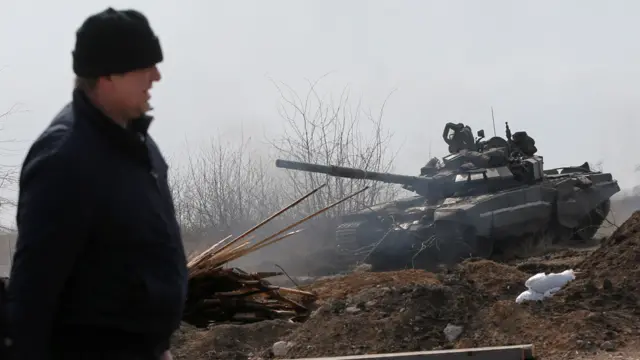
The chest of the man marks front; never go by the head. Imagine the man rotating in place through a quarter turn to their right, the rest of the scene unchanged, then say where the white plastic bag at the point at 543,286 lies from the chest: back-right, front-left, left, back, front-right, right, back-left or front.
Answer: back-left

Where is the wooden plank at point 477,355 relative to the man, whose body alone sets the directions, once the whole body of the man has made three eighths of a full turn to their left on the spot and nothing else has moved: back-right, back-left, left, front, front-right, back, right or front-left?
right

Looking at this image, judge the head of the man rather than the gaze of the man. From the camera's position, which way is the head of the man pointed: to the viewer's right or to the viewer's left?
to the viewer's right

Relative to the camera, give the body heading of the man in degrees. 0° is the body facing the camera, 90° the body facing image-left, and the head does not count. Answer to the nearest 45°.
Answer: approximately 270°
